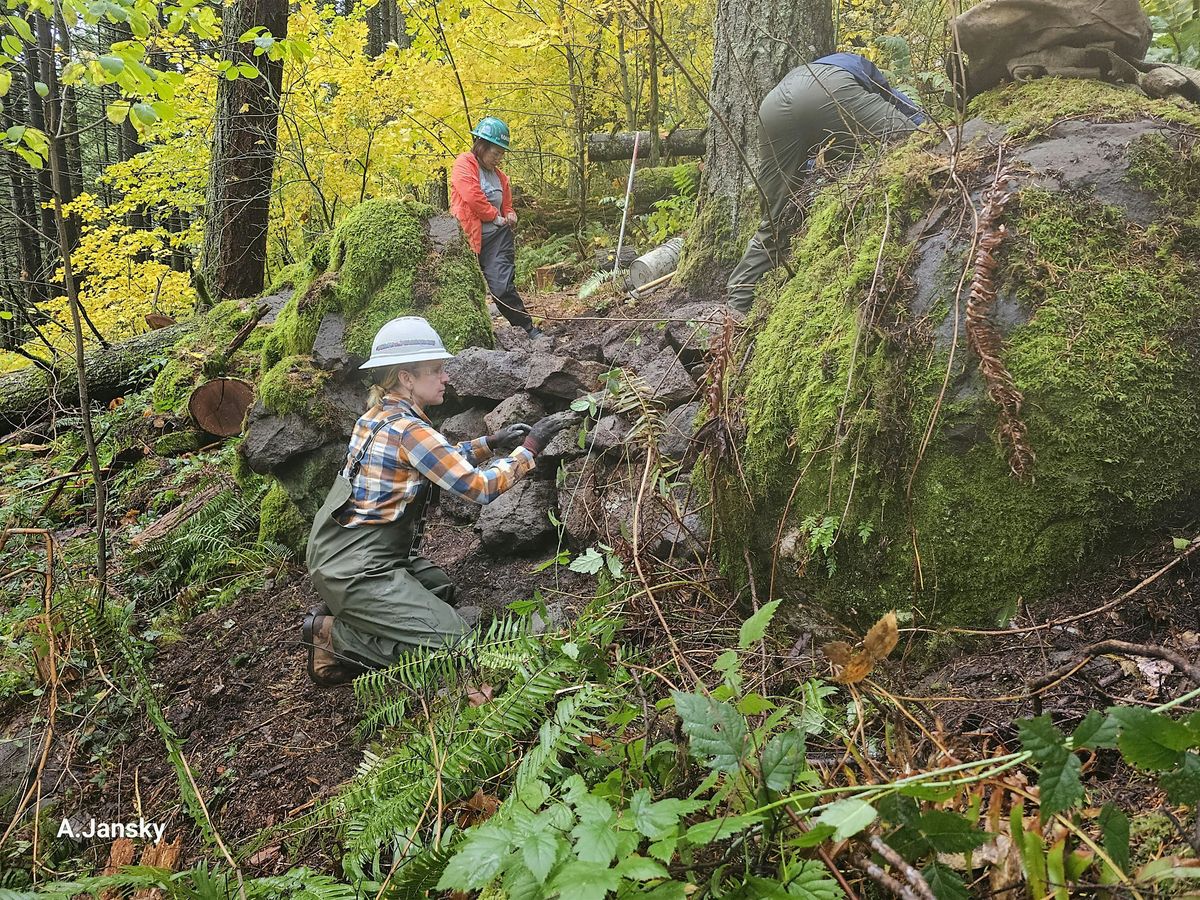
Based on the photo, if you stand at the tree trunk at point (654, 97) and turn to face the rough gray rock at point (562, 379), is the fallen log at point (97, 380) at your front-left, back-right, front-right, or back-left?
front-right

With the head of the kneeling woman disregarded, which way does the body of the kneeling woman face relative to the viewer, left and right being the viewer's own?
facing to the right of the viewer

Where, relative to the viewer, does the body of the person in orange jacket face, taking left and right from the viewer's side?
facing the viewer and to the right of the viewer

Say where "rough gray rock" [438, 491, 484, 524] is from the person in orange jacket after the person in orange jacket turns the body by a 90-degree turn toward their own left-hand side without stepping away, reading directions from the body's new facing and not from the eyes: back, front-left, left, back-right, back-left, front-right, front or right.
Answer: back-right

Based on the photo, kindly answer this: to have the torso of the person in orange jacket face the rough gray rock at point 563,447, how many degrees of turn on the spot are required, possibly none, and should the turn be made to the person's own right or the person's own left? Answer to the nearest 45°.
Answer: approximately 45° to the person's own right

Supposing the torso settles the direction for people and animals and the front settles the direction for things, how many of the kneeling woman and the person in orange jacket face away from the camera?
0

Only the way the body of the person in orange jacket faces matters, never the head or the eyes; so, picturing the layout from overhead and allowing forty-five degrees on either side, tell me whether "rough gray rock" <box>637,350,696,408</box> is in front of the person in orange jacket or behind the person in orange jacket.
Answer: in front

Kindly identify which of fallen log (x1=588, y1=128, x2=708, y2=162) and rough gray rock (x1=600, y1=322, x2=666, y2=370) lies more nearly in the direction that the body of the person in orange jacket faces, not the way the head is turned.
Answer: the rough gray rock

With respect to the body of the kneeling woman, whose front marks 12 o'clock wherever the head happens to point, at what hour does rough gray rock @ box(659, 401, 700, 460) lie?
The rough gray rock is roughly at 12 o'clock from the kneeling woman.

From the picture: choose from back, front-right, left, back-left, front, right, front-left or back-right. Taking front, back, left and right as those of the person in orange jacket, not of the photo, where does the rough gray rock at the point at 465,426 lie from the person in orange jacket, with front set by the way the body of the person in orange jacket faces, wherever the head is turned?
front-right

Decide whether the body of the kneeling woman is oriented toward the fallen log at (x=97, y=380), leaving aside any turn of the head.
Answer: no

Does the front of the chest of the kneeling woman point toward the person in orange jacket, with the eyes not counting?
no

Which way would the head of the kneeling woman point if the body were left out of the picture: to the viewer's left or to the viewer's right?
to the viewer's right
